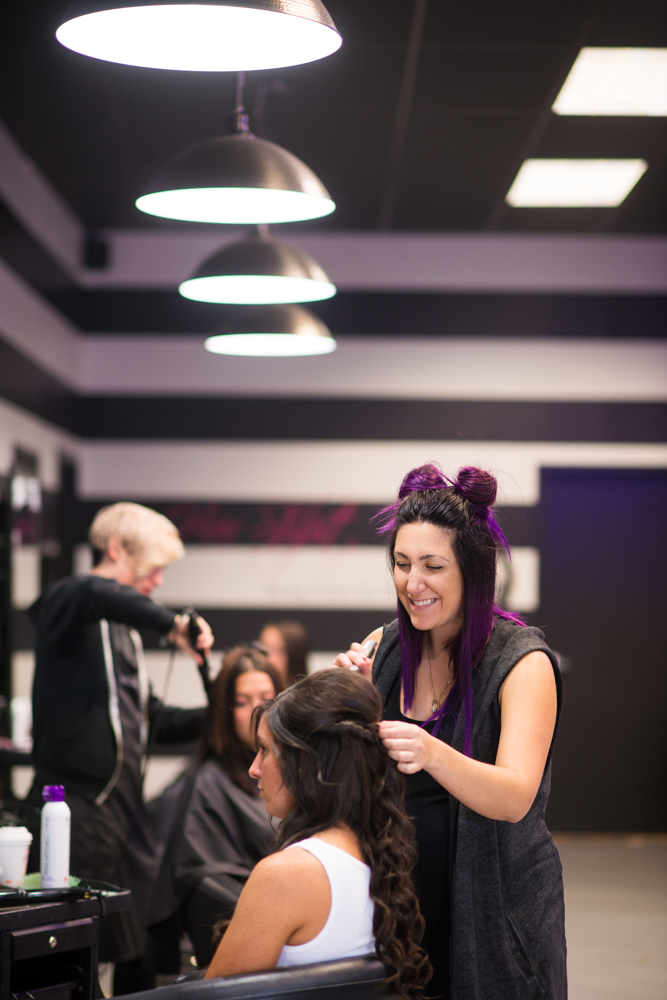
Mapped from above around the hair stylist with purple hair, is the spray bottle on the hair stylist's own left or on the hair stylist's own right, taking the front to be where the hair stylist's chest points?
on the hair stylist's own right

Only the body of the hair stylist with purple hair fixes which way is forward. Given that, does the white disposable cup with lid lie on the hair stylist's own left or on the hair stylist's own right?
on the hair stylist's own right

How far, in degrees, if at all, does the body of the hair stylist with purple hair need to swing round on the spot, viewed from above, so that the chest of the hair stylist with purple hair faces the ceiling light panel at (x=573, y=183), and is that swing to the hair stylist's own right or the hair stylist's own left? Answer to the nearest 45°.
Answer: approximately 135° to the hair stylist's own right

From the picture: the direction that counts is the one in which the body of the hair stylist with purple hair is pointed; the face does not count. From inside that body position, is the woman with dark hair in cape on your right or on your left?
on your right

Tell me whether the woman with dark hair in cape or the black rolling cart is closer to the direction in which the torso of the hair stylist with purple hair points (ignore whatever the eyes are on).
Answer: the black rolling cart

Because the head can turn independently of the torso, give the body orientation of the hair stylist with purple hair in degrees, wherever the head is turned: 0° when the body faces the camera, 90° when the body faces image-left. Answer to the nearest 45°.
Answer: approximately 45°
